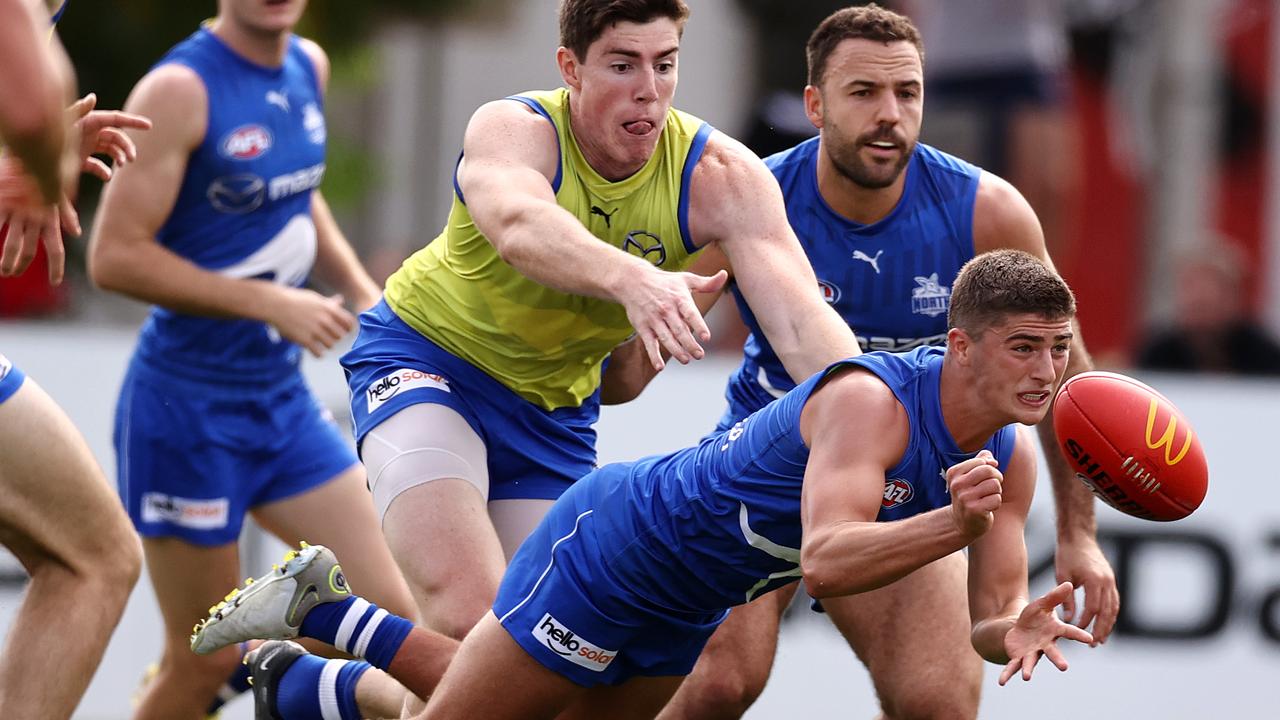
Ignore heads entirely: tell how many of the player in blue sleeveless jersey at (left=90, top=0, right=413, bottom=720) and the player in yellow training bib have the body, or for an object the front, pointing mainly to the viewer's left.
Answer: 0

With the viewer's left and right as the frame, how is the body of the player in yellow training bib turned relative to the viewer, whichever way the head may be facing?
facing the viewer and to the right of the viewer

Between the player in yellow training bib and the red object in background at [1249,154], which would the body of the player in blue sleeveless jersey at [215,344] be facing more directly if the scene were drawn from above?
the player in yellow training bib

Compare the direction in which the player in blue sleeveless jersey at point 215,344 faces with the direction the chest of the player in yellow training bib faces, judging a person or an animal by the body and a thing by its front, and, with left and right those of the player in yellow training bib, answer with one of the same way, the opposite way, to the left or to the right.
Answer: the same way

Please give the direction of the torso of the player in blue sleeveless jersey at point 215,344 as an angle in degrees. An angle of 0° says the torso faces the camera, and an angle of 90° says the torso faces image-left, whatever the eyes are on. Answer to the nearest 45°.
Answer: approximately 315°

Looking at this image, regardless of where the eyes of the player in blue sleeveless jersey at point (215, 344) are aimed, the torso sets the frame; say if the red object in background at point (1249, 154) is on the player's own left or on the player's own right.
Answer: on the player's own left

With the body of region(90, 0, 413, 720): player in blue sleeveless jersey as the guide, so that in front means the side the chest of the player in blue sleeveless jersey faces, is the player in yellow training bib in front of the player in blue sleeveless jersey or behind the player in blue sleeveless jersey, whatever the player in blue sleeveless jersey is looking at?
in front

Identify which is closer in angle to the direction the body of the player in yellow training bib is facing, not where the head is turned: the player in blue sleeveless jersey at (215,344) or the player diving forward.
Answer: the player diving forward

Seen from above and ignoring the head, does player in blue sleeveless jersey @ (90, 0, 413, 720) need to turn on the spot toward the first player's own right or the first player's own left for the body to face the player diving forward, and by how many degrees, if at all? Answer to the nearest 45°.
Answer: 0° — they already face them

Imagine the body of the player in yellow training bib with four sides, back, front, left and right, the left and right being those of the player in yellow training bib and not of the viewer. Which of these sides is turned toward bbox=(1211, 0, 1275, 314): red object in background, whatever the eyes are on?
left
